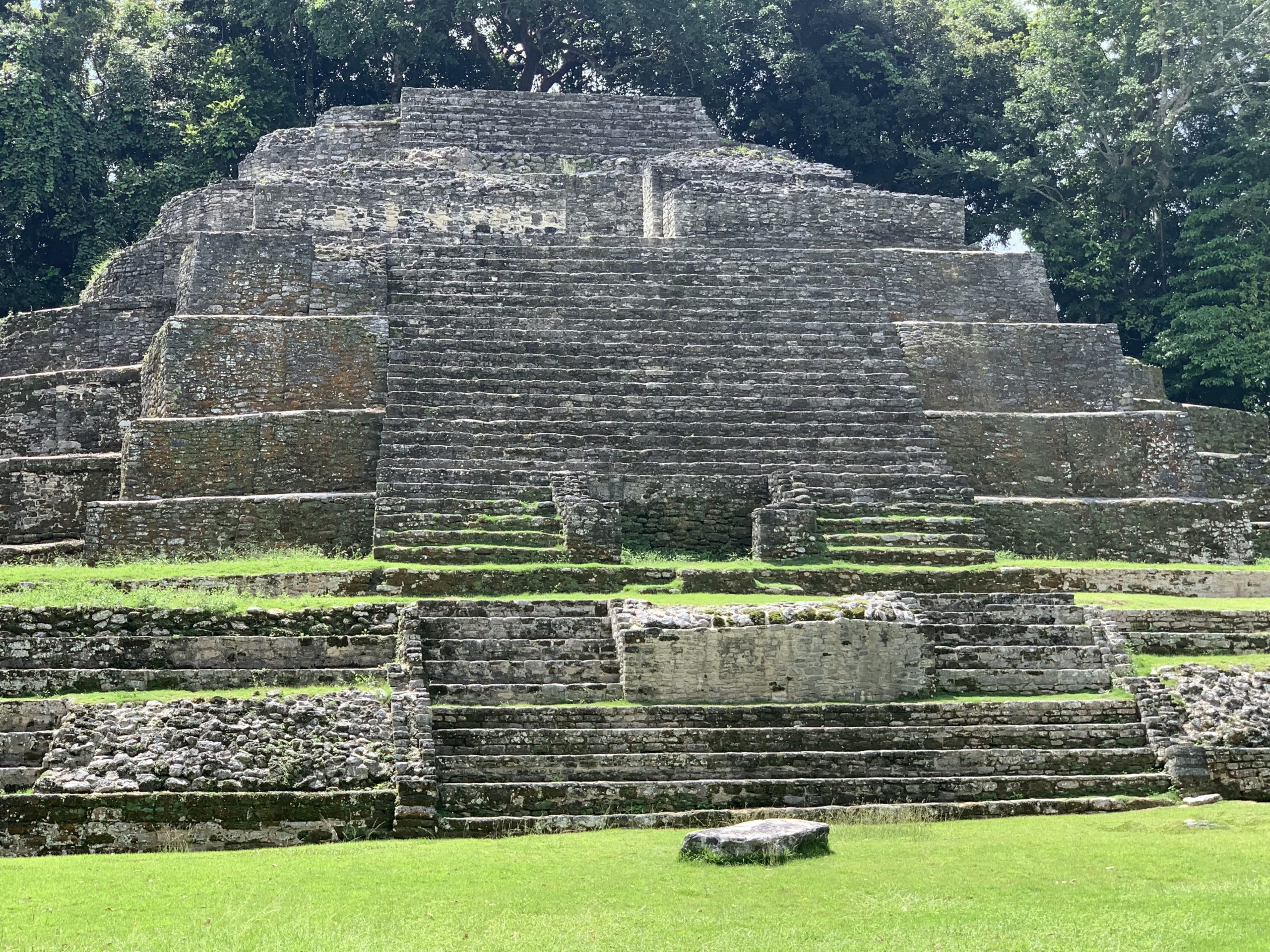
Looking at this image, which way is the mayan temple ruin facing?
toward the camera

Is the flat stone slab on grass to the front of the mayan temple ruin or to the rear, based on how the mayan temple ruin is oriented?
to the front
